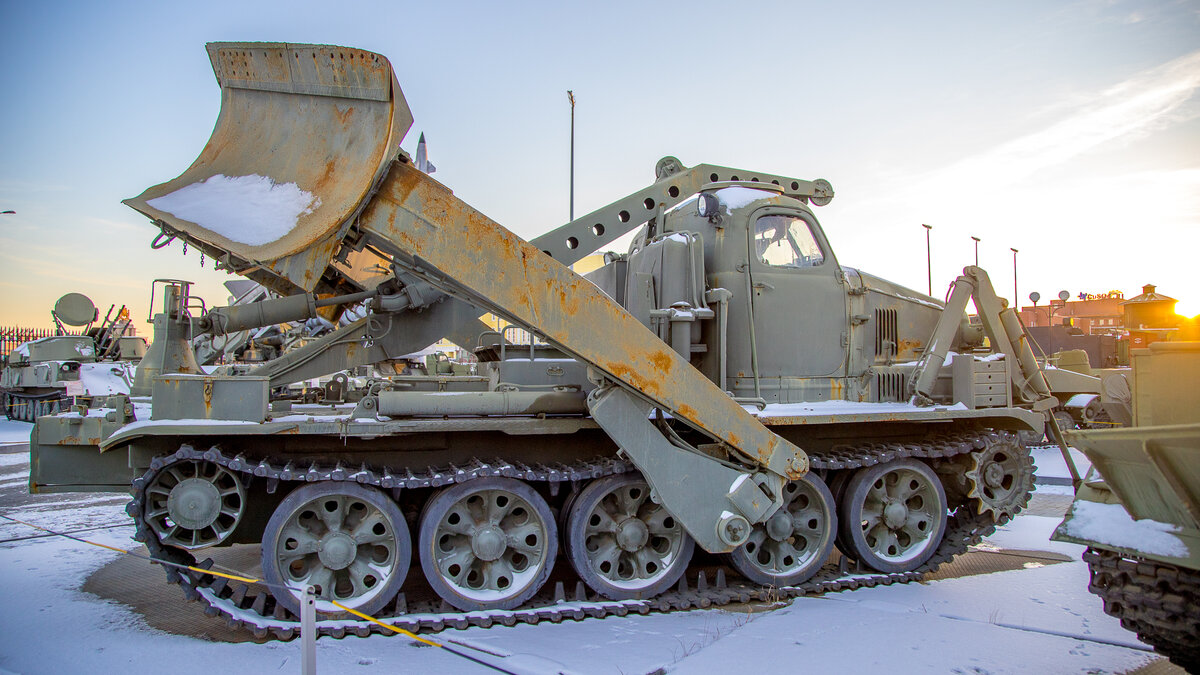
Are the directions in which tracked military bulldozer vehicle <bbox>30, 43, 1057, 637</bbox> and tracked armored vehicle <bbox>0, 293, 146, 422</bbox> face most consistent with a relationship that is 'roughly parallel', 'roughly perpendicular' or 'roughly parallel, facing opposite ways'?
roughly parallel

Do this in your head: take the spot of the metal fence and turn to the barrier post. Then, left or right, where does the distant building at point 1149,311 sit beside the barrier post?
left

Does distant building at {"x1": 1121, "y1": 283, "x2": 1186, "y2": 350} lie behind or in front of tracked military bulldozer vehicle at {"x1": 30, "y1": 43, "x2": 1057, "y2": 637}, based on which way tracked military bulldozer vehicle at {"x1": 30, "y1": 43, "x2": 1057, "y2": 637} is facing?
in front

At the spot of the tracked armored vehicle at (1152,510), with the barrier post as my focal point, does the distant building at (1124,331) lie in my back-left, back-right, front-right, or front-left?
back-right

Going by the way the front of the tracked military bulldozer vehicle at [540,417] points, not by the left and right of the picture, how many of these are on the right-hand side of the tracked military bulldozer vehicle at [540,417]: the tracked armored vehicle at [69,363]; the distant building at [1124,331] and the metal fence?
0

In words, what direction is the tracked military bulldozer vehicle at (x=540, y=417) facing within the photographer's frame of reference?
facing to the right of the viewer

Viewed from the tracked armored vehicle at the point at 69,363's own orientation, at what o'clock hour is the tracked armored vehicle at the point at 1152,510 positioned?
the tracked armored vehicle at the point at 1152,510 is roughly at 1 o'clock from the tracked armored vehicle at the point at 69,363.

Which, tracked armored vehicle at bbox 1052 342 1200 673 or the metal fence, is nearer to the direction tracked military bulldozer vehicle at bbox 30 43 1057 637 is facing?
the tracked armored vehicle

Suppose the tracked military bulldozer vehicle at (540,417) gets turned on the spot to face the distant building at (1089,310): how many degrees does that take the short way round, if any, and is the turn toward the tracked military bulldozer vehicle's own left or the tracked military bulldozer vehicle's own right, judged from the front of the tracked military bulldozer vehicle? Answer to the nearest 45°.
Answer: approximately 45° to the tracked military bulldozer vehicle's own left

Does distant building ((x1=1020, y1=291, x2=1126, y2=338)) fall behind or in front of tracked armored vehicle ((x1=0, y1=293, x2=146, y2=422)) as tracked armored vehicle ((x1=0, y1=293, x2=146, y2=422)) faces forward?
in front
